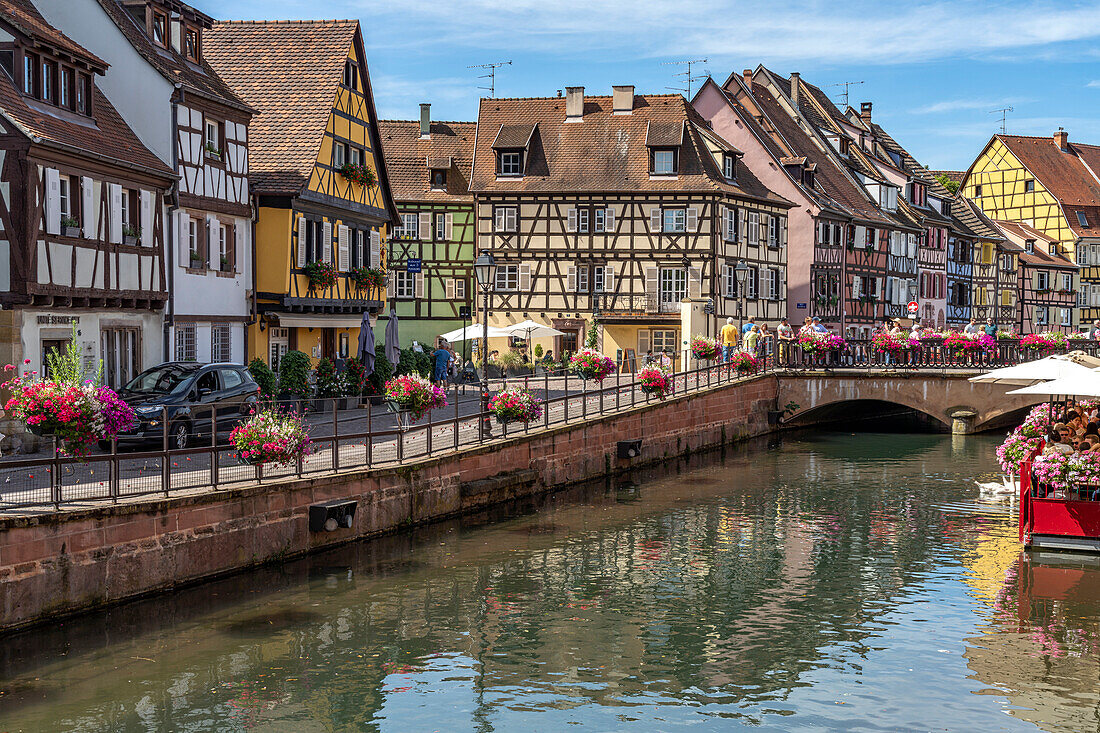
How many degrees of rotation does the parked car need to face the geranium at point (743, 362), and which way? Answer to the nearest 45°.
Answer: approximately 180°

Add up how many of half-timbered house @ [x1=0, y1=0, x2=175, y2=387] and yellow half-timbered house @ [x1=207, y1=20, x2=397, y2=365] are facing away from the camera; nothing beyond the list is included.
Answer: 0

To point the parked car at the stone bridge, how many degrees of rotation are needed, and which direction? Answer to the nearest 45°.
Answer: approximately 180°

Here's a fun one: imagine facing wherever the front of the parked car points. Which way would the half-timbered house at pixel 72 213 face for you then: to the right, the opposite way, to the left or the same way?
to the left

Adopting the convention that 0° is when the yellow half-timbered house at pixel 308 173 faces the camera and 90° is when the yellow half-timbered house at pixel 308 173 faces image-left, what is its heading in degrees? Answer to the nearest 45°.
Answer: approximately 315°

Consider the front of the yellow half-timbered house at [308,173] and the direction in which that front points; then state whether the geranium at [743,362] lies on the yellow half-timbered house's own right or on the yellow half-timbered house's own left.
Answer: on the yellow half-timbered house's own left

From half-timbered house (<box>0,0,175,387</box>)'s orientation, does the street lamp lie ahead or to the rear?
ahead

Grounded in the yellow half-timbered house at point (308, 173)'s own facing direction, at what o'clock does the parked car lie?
The parked car is roughly at 2 o'clock from the yellow half-timbered house.

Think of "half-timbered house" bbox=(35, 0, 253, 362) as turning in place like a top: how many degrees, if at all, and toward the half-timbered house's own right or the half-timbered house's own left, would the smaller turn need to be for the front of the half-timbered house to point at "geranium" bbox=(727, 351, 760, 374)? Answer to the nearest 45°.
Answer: approximately 45° to the half-timbered house's own left

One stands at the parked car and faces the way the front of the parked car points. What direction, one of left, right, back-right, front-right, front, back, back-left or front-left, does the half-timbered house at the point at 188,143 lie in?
back-right

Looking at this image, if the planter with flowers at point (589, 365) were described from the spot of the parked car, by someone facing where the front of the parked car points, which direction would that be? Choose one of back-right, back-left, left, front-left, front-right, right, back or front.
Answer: back

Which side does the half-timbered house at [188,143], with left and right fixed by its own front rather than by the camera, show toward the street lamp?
front

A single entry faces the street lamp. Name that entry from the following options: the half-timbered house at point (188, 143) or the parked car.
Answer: the half-timbered house

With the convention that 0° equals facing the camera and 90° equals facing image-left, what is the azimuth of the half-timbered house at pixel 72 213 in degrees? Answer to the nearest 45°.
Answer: approximately 315°

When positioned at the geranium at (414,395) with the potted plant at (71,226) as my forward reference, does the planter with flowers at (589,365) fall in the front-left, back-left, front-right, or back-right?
back-right
